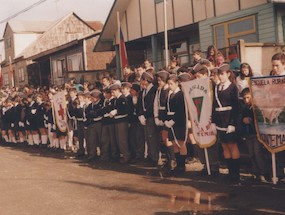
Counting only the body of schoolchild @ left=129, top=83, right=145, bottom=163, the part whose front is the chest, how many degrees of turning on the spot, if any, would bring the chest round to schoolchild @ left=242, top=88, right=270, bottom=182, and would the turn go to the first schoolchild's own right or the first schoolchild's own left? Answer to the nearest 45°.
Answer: approximately 90° to the first schoolchild's own left

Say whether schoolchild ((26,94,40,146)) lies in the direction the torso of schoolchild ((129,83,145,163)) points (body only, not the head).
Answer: no

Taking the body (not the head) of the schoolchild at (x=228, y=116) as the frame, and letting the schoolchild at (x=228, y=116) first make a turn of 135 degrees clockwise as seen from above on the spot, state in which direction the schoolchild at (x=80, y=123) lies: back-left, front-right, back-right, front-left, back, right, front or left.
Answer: front-left

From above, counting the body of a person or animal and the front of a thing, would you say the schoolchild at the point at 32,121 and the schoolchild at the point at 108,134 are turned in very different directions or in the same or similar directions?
same or similar directions

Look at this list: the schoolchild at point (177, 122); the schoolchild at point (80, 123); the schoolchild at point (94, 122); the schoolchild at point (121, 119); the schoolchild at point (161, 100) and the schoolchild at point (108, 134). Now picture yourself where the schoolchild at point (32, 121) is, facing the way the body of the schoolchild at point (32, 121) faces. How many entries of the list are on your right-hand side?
0

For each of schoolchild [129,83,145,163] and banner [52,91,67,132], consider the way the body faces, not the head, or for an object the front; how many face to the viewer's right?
0

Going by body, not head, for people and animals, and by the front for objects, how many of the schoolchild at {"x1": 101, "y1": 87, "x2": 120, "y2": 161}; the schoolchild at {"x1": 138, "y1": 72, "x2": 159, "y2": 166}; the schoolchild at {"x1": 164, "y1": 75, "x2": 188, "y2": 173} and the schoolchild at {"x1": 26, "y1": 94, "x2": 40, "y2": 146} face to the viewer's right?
0

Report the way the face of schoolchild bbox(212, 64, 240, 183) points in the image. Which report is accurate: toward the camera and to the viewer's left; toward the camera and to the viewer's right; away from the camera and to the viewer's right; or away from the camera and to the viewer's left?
toward the camera and to the viewer's left

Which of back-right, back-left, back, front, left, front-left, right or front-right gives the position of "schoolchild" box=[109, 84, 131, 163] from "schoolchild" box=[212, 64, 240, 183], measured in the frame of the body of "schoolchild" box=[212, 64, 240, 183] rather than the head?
right

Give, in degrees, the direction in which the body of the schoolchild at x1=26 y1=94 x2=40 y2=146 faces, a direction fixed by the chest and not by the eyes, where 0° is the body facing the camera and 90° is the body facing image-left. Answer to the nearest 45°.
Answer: approximately 45°

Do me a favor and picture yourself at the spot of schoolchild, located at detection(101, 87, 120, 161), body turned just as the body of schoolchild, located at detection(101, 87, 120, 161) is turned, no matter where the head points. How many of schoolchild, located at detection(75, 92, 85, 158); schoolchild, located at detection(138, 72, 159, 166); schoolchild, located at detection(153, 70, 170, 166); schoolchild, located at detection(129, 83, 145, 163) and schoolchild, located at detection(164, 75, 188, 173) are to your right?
1

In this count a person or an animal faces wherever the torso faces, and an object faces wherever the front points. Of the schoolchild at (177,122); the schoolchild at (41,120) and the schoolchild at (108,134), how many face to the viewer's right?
0

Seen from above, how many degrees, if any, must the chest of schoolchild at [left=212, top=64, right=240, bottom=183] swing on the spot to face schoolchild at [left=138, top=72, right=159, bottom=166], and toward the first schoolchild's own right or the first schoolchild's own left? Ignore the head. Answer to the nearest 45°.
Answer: approximately 90° to the first schoolchild's own right

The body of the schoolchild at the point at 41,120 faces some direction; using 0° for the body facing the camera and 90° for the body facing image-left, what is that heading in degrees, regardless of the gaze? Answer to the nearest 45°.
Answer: approximately 45°

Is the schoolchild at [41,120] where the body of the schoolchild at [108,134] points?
no

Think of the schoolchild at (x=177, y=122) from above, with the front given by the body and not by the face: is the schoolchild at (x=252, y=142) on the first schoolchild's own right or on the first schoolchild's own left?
on the first schoolchild's own left

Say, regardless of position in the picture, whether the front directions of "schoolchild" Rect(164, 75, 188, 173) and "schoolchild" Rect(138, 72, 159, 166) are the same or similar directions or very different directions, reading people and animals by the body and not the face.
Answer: same or similar directions

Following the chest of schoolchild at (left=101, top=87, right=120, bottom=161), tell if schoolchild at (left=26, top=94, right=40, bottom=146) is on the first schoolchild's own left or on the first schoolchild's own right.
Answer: on the first schoolchild's own right

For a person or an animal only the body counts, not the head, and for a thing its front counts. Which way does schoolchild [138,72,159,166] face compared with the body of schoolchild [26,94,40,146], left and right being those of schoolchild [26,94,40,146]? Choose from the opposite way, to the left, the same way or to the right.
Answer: the same way

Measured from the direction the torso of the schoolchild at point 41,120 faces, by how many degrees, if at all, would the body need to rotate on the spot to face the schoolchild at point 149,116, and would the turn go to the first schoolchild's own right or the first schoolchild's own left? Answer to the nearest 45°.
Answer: approximately 45° to the first schoolchild's own left

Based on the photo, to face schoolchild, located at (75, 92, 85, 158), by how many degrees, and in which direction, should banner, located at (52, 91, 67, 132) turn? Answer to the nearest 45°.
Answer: approximately 90° to its left

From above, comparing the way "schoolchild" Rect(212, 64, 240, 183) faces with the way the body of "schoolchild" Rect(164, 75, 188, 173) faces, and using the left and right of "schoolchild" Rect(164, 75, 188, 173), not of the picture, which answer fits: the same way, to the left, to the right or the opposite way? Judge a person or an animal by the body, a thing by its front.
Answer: the same way

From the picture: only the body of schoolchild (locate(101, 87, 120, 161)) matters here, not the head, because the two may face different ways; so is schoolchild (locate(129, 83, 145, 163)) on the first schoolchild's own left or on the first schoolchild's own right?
on the first schoolchild's own left

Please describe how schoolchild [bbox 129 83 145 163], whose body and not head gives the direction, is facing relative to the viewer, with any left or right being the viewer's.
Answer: facing the viewer and to the left of the viewer

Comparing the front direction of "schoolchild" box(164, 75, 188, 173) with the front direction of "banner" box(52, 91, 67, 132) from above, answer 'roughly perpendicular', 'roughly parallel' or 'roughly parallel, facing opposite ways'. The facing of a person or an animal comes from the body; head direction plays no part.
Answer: roughly parallel
